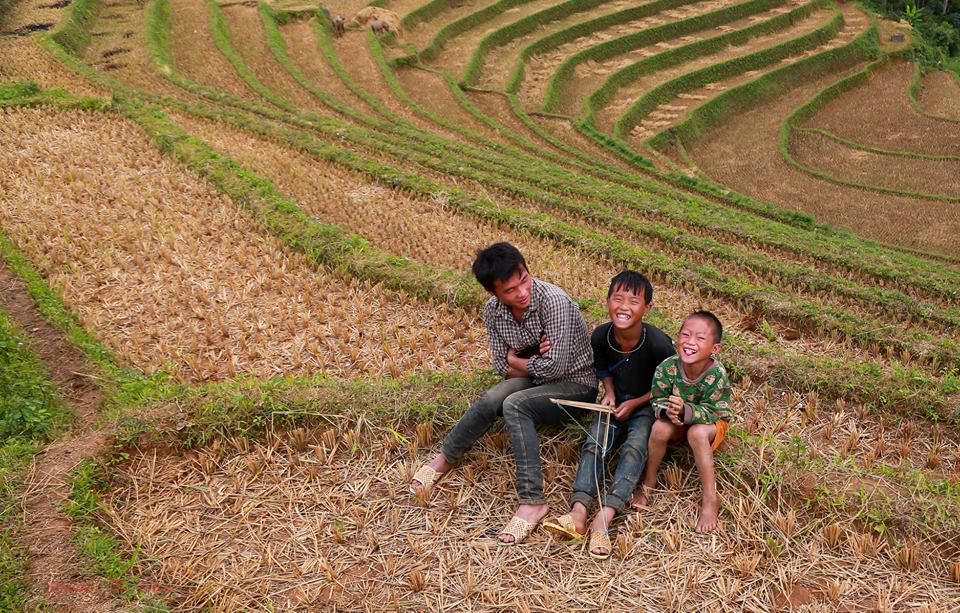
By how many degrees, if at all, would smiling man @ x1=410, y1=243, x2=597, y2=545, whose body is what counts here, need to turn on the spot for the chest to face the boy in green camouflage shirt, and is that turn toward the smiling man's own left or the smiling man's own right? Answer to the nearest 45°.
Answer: approximately 135° to the smiling man's own left

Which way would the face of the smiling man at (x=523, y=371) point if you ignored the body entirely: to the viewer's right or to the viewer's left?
to the viewer's right

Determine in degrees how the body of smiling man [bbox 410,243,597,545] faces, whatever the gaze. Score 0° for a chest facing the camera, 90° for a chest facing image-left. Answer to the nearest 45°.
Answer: approximately 45°
